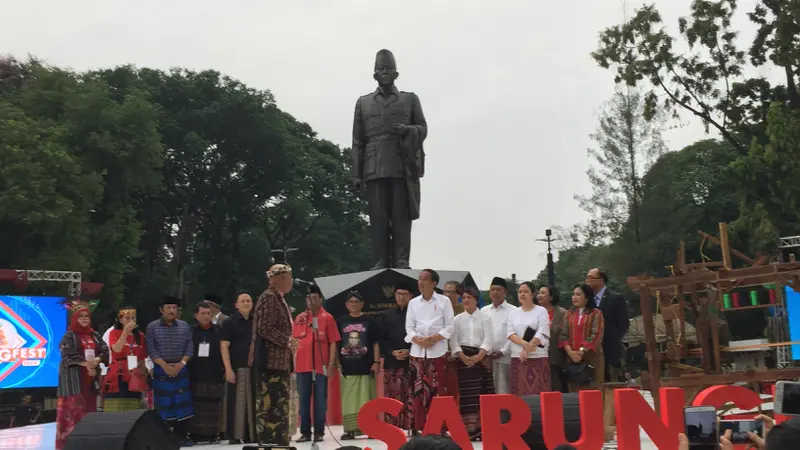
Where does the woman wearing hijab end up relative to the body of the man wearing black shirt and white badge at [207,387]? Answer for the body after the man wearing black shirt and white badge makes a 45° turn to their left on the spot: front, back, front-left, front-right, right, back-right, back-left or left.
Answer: back-right

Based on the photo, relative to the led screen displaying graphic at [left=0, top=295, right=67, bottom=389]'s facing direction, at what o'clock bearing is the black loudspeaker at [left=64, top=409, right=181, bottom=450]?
The black loudspeaker is roughly at 12 o'clock from the led screen displaying graphic.

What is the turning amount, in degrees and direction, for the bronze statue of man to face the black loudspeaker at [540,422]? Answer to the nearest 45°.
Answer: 0° — it already faces it

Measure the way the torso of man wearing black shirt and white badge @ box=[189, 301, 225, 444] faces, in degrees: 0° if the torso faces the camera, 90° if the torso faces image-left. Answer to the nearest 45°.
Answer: approximately 0°

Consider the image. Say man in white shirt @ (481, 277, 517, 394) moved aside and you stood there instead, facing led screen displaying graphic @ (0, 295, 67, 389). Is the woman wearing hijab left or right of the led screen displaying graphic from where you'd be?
left

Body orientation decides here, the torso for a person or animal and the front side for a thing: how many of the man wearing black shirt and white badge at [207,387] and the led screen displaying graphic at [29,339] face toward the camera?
2

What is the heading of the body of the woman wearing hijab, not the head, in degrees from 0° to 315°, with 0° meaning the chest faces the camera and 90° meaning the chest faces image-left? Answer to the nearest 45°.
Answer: approximately 315°
